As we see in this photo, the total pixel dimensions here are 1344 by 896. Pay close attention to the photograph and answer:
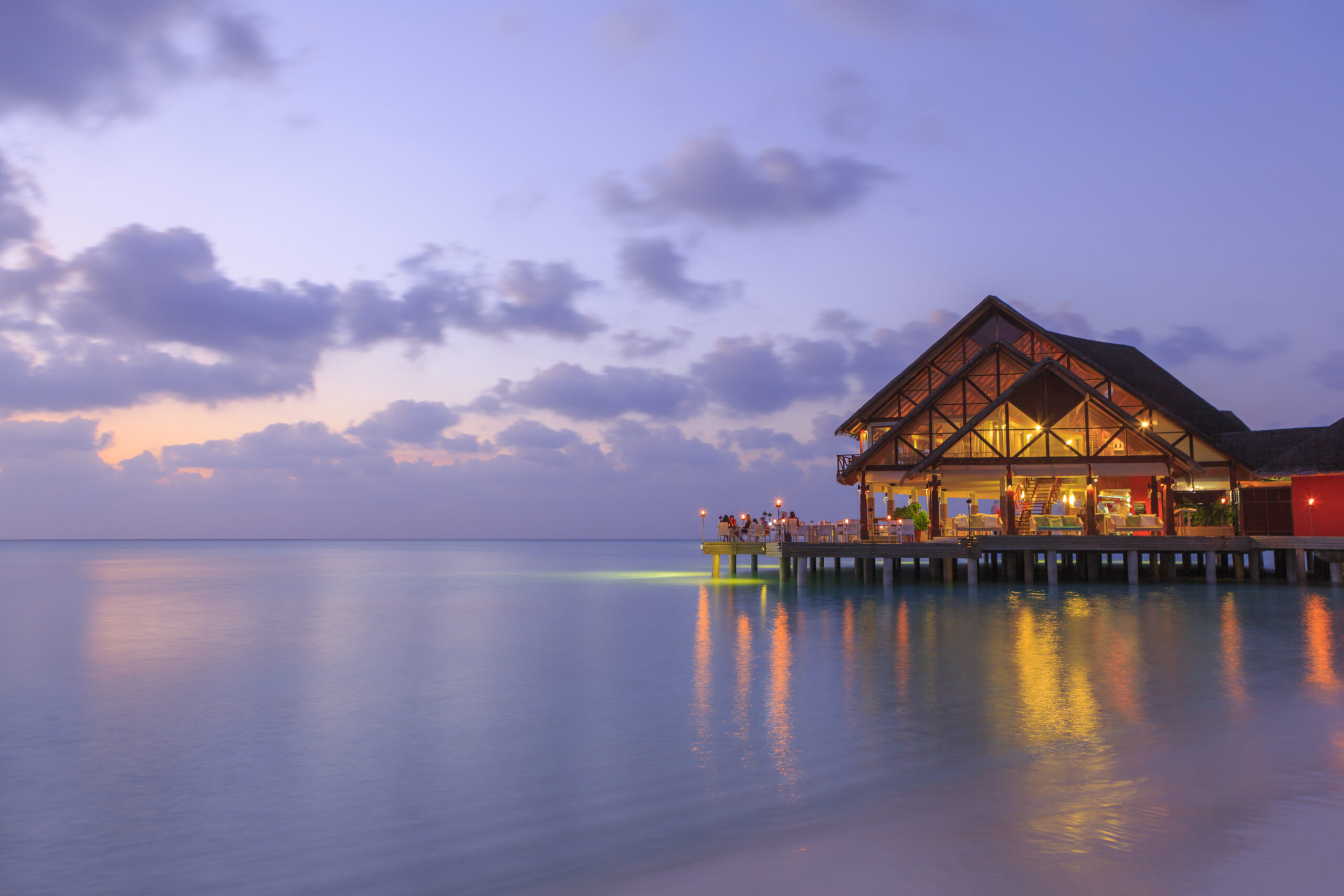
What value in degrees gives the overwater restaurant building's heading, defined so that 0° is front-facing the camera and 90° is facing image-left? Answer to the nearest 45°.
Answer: approximately 0°
